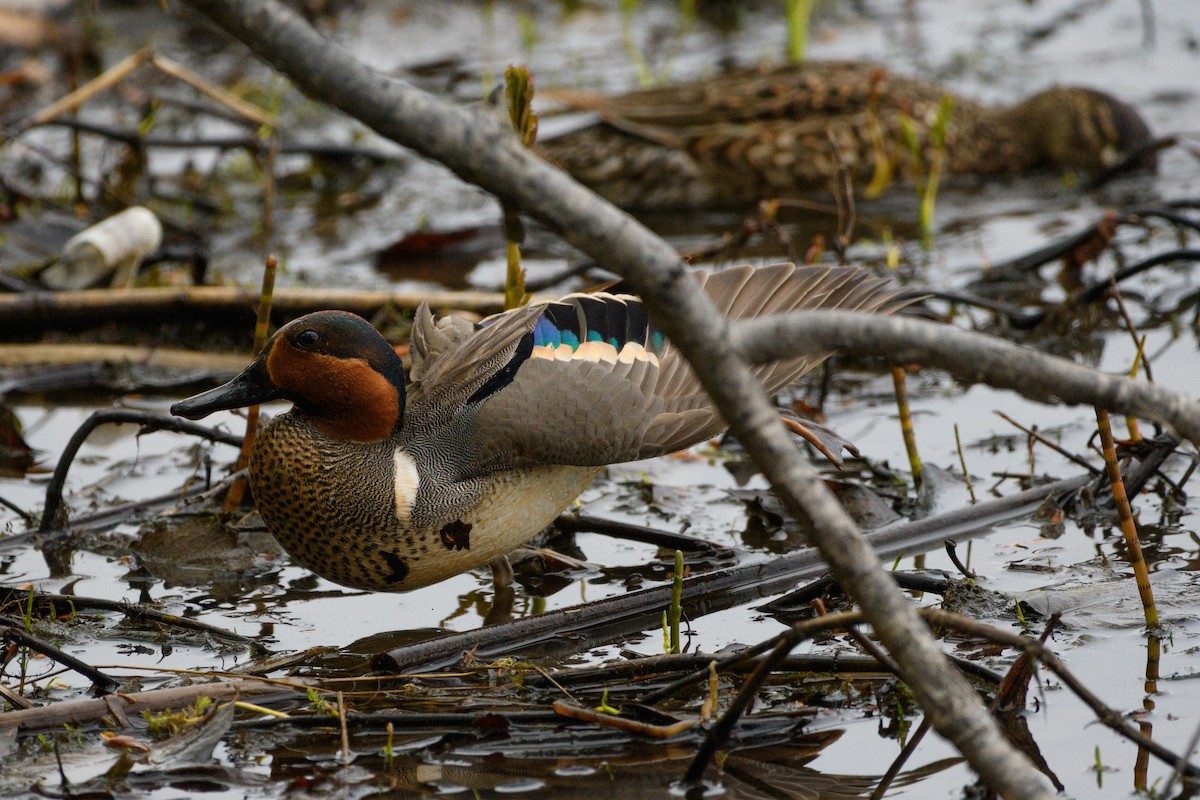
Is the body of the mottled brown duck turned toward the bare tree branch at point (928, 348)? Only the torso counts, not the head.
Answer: no

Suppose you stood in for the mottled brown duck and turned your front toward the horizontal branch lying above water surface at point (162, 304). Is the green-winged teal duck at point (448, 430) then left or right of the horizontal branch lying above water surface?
left

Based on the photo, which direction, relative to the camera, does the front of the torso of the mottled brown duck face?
to the viewer's right

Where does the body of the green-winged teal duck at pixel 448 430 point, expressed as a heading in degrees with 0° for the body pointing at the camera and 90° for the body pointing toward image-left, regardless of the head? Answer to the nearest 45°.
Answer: approximately 90°

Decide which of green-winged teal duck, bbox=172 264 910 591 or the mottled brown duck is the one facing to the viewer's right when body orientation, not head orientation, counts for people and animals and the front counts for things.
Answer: the mottled brown duck

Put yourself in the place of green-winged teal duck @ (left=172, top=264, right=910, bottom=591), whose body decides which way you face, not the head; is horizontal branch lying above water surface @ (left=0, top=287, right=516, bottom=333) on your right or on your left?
on your right

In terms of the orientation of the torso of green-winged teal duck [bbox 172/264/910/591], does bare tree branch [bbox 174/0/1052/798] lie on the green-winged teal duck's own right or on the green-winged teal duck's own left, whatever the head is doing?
on the green-winged teal duck's own left

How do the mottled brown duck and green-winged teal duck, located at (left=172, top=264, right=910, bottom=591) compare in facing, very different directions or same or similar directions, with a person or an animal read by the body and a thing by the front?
very different directions

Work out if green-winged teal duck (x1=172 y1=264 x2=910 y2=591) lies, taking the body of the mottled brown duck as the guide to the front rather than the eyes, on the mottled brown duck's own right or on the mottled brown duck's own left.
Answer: on the mottled brown duck's own right

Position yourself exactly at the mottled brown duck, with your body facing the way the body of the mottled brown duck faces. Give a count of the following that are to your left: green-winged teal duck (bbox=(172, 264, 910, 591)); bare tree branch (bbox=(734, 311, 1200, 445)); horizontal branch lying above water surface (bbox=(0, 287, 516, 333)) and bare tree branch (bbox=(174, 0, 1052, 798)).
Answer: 0

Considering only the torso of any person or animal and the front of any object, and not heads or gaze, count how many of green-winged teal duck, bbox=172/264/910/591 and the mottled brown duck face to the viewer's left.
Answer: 1

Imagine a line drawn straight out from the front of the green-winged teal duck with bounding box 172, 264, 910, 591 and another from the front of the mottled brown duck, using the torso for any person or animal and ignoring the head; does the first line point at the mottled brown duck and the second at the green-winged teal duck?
no

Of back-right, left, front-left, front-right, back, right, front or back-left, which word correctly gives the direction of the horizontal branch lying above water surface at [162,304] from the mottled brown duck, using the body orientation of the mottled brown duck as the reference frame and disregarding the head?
back-right
